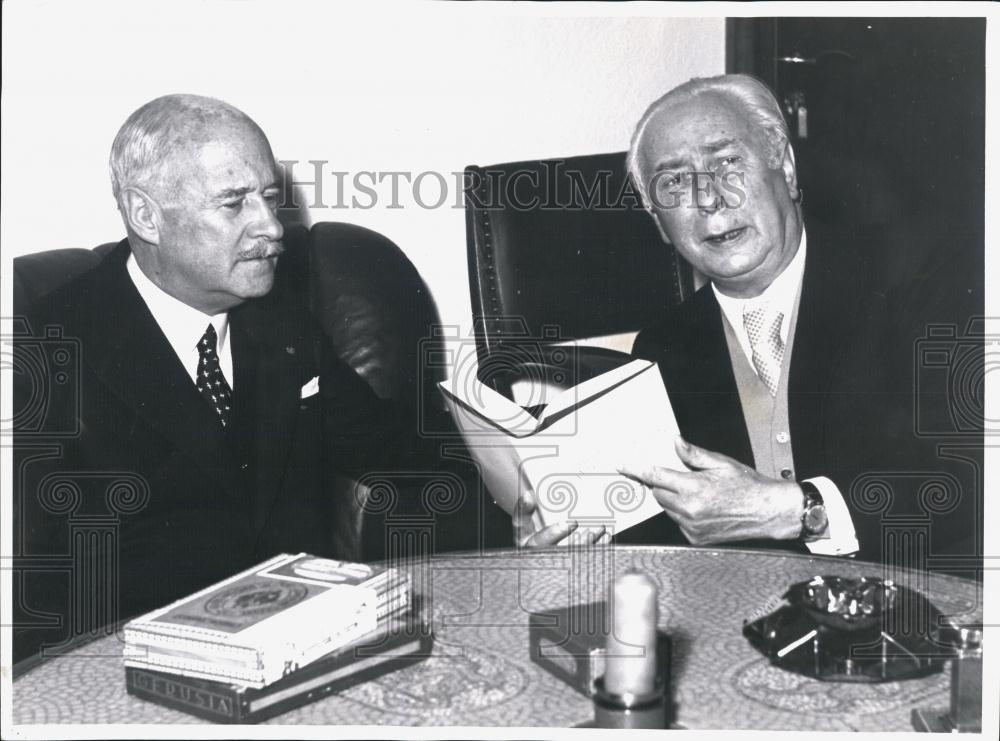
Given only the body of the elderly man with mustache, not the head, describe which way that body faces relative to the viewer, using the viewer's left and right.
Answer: facing the viewer and to the right of the viewer

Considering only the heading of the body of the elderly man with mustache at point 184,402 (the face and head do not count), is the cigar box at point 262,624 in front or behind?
in front

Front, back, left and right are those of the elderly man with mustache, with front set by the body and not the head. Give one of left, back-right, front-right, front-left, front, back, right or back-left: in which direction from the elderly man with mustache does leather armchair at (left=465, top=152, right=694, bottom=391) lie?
front-left

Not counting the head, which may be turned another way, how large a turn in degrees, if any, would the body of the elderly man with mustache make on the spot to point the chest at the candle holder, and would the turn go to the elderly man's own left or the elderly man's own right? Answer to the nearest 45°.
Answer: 0° — they already face it

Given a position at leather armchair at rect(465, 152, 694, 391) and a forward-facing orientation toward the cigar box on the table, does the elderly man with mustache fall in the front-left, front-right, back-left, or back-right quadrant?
front-right

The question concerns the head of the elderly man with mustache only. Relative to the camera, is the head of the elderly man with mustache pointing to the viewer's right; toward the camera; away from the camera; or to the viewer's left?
to the viewer's right

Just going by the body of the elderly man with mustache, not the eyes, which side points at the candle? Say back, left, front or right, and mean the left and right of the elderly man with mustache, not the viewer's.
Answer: front

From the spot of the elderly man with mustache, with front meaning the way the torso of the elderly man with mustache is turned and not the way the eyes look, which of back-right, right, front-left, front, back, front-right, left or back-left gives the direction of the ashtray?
front
